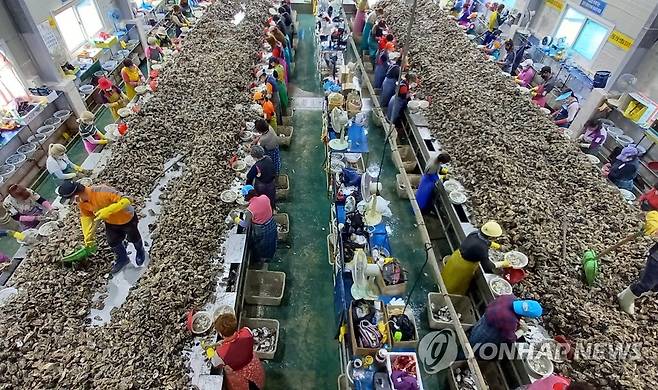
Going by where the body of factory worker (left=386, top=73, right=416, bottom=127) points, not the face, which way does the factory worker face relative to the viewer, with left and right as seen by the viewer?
facing to the right of the viewer

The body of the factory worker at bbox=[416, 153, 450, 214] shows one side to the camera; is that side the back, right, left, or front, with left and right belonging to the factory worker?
right

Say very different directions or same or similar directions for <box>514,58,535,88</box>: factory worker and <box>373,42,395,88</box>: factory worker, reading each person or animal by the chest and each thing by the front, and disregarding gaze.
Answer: very different directions

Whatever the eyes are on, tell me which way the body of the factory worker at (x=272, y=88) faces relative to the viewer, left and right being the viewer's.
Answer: facing to the left of the viewer

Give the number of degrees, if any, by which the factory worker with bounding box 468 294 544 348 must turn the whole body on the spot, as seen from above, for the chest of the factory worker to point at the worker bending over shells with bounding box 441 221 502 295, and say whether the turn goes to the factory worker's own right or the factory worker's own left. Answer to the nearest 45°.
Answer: approximately 135° to the factory worker's own left

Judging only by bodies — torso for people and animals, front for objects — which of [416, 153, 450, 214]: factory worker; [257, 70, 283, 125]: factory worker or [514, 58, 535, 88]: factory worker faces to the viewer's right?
[416, 153, 450, 214]: factory worker

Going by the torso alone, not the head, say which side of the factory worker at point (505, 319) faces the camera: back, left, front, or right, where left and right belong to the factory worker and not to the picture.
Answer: right

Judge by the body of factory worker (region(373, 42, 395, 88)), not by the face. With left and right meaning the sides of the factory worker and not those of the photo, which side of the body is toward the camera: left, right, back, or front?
right

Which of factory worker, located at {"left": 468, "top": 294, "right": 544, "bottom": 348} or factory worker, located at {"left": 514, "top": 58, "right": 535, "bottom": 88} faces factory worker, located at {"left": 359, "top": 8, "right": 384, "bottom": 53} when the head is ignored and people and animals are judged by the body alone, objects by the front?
factory worker, located at {"left": 514, "top": 58, "right": 535, "bottom": 88}

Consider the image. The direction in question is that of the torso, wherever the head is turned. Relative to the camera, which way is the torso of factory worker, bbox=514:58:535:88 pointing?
to the viewer's left

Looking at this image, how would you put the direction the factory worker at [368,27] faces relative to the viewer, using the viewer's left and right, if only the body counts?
facing to the right of the viewer

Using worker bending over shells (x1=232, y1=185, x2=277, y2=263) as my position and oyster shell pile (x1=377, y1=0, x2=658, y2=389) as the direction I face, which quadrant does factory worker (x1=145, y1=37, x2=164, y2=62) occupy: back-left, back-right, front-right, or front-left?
back-left

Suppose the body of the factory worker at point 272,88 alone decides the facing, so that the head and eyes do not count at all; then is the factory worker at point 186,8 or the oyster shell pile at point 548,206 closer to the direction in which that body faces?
the factory worker
